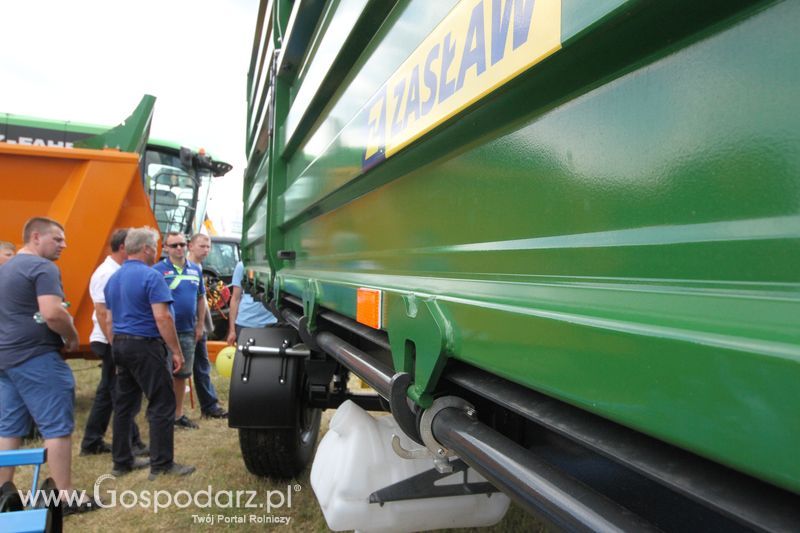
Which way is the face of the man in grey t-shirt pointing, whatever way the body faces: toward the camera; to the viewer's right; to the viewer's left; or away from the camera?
to the viewer's right

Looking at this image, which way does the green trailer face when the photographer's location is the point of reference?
facing away from the viewer and to the left of the viewer

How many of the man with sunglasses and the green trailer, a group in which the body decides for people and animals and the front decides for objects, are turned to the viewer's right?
0

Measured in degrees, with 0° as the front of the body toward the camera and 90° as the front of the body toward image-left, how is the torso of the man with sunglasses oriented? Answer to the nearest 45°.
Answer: approximately 0°

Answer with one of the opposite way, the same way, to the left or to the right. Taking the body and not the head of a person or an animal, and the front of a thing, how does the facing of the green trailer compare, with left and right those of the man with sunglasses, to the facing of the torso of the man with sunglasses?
the opposite way

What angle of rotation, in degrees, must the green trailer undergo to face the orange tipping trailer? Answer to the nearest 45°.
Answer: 0° — it already faces it

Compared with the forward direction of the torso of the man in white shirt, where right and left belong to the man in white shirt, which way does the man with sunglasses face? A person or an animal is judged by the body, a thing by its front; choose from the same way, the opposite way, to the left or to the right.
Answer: to the right

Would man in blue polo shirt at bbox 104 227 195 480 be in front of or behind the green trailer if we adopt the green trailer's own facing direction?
in front
